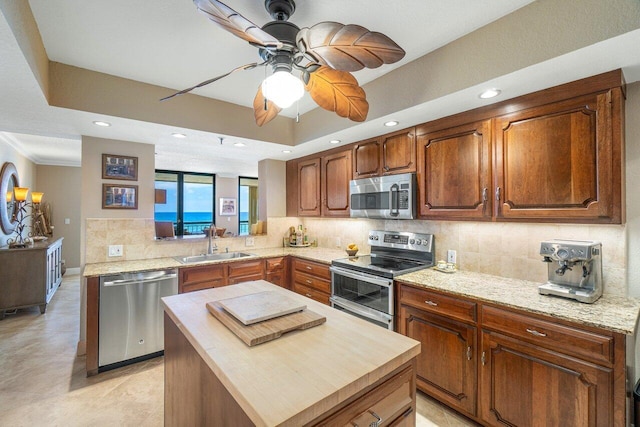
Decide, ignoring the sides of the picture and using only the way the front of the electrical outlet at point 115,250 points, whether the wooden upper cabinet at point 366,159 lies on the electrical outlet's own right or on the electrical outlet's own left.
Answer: on the electrical outlet's own left

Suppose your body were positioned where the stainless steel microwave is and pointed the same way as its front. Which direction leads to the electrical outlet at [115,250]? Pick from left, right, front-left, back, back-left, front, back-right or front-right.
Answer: front-right

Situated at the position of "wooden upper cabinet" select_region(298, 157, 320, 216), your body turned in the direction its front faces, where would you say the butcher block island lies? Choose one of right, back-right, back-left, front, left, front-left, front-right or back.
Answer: front-left

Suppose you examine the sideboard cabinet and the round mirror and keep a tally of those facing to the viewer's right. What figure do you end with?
2

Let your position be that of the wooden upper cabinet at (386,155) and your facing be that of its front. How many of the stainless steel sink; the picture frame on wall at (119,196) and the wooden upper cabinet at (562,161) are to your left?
1

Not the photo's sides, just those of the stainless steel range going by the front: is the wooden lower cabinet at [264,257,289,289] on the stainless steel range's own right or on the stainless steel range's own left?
on the stainless steel range's own right

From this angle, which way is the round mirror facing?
to the viewer's right

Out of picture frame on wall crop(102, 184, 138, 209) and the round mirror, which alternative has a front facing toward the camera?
the picture frame on wall

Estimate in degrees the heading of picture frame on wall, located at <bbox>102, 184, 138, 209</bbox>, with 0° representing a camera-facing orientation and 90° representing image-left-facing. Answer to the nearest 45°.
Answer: approximately 0°

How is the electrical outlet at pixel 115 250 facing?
toward the camera

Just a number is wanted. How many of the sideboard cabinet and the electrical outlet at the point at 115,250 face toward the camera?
1

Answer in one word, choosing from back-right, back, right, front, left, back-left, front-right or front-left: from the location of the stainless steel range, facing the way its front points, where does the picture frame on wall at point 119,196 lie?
front-right
